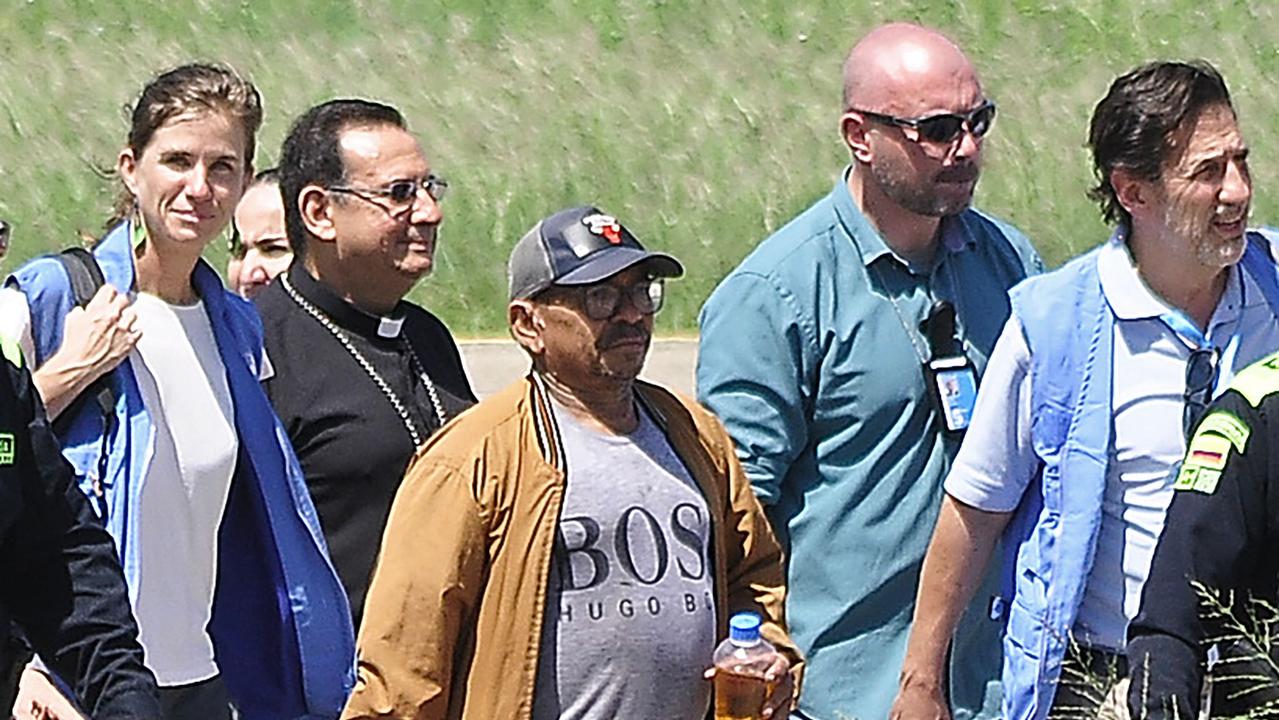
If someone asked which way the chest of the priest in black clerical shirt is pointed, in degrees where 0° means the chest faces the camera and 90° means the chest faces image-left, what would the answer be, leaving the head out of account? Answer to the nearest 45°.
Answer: approximately 315°

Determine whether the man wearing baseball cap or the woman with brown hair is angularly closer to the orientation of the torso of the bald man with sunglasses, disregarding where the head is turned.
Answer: the man wearing baseball cap

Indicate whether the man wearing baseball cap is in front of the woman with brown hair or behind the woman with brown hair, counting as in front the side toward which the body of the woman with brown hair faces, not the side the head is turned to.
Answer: in front

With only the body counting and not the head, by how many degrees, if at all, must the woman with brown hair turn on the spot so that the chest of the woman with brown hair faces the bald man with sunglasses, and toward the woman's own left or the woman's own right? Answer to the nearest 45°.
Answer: approximately 45° to the woman's own left

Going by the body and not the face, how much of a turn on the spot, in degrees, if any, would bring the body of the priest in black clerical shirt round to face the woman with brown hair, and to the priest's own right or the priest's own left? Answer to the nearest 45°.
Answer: approximately 90° to the priest's own right

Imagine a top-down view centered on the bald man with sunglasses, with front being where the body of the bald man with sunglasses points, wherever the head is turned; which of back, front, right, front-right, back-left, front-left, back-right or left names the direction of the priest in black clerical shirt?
back-right

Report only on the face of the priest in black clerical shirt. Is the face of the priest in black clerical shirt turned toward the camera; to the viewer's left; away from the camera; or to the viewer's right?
to the viewer's right

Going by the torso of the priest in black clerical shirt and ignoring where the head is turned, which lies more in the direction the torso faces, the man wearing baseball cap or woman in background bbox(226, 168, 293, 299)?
the man wearing baseball cap

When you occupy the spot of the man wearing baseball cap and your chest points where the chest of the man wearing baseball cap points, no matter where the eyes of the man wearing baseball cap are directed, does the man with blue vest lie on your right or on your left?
on your left

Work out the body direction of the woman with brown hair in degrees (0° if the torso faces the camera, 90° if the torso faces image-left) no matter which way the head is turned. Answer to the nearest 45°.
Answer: approximately 315°
